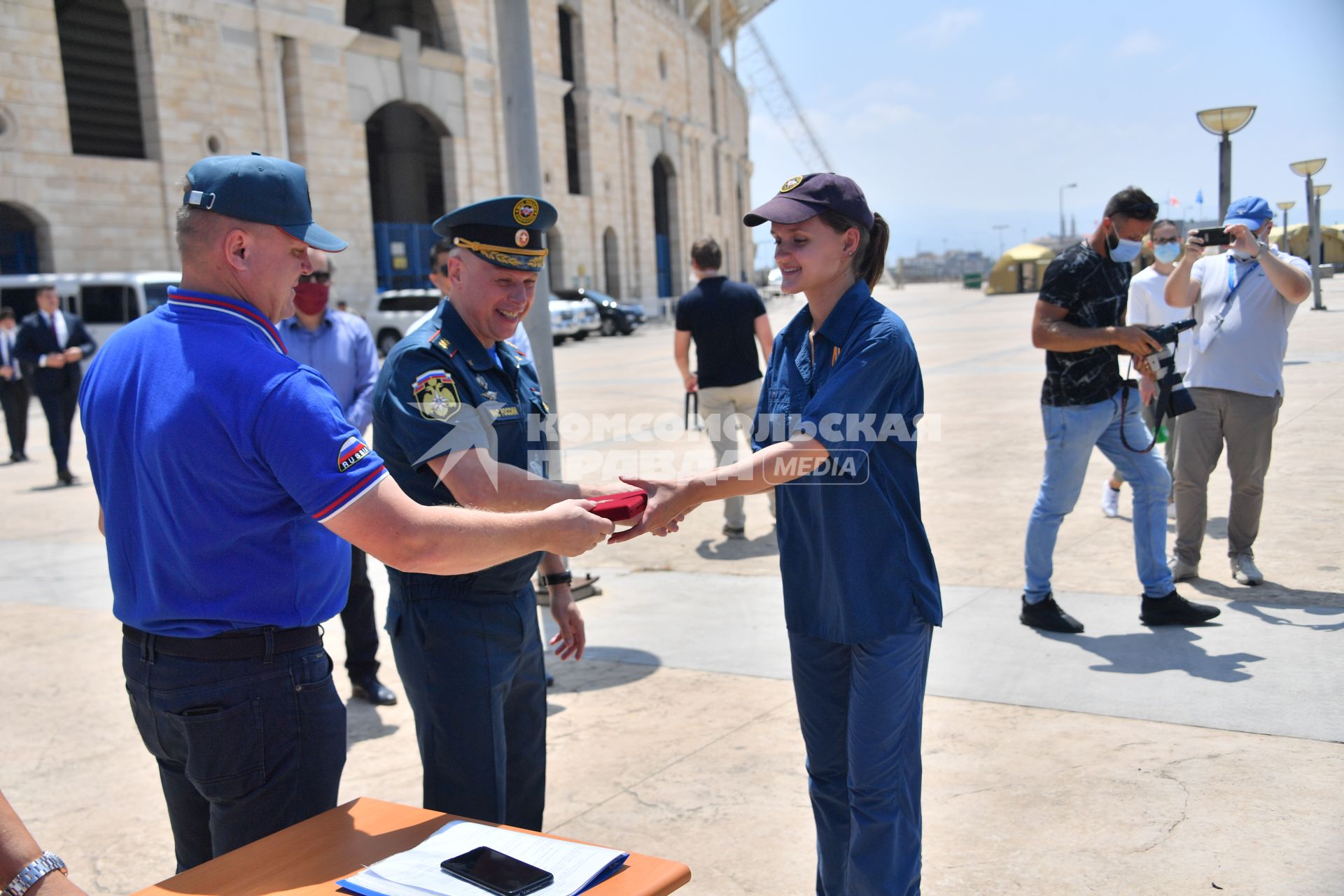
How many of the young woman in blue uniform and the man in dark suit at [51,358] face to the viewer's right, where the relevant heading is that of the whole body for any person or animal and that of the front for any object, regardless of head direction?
0

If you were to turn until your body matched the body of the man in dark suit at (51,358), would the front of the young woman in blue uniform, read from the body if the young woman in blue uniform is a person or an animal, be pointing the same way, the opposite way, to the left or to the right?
to the right

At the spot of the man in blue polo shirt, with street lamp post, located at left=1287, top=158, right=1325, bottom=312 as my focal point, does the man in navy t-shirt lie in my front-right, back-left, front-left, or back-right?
front-left

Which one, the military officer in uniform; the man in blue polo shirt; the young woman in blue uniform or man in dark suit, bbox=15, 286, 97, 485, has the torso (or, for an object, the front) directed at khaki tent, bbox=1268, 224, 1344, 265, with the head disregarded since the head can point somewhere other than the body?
the man in blue polo shirt

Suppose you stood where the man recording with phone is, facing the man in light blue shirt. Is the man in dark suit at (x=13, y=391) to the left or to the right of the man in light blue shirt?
right

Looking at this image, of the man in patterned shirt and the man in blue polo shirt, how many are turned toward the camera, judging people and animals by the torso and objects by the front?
0

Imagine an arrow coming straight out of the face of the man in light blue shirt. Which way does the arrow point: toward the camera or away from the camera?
toward the camera

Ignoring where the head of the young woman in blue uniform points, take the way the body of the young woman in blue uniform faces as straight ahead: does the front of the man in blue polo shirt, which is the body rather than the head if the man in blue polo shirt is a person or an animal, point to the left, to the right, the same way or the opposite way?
the opposite way

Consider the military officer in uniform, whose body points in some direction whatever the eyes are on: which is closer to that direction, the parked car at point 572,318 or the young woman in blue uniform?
the young woman in blue uniform

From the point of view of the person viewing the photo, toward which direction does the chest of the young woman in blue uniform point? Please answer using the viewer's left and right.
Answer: facing the viewer and to the left of the viewer

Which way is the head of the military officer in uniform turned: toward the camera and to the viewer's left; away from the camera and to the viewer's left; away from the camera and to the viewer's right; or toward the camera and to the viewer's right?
toward the camera and to the viewer's right

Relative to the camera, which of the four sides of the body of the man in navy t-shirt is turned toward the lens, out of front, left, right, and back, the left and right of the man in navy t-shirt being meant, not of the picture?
back

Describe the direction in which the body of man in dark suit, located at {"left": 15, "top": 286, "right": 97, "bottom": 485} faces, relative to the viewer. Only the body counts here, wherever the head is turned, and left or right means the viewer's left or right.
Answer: facing the viewer

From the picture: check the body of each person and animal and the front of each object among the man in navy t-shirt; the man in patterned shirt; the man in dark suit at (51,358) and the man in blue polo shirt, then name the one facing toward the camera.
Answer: the man in dark suit

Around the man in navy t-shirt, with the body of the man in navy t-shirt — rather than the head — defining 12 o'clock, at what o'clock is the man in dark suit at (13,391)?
The man in dark suit is roughly at 10 o'clock from the man in navy t-shirt.

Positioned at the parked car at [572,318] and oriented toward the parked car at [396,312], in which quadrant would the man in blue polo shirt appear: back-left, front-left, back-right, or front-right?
front-left

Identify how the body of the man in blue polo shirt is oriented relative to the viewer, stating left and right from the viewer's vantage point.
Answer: facing away from the viewer and to the right of the viewer

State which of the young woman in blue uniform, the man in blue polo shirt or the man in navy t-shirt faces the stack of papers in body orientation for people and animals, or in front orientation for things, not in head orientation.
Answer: the young woman in blue uniform

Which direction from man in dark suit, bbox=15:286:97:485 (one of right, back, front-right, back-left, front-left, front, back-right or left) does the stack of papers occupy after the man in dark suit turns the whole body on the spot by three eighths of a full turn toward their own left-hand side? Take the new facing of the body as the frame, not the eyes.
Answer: back-right
